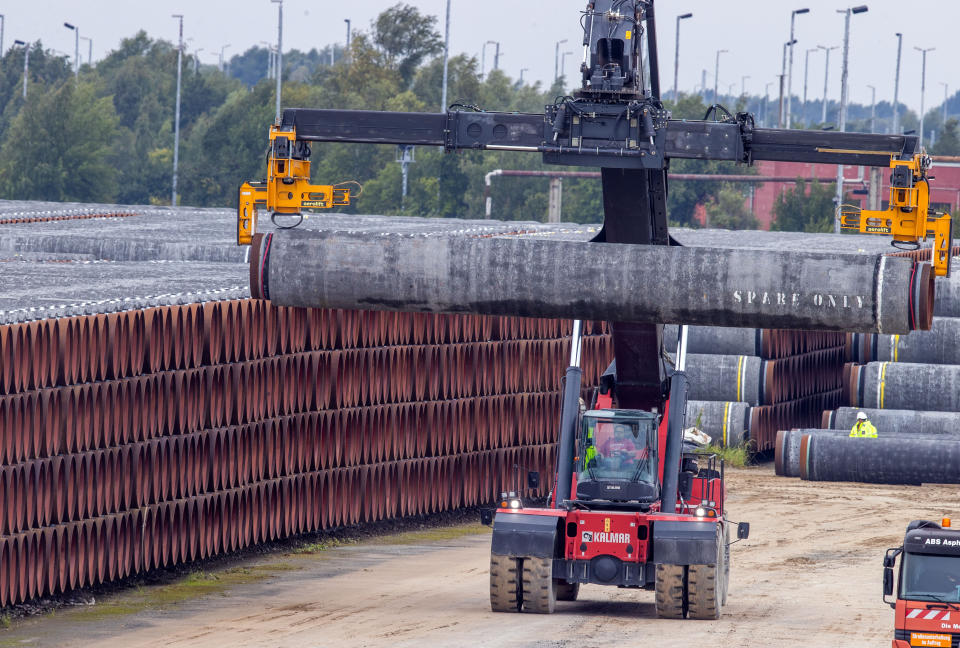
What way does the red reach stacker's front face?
toward the camera

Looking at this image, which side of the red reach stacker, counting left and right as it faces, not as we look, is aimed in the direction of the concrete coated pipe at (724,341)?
back

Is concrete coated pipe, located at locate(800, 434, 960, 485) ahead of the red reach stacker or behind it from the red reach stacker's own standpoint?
behind

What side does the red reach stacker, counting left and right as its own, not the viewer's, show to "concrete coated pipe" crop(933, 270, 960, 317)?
back

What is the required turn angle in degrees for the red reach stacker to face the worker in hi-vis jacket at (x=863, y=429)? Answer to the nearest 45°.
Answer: approximately 180°

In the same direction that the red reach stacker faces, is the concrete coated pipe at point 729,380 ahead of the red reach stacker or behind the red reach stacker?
behind

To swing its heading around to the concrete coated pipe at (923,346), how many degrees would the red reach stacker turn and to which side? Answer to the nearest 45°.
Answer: approximately 180°

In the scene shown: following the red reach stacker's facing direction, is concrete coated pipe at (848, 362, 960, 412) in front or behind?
behind

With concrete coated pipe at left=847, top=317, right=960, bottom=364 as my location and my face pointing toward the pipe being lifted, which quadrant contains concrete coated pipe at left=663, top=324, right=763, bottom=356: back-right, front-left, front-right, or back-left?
front-right
